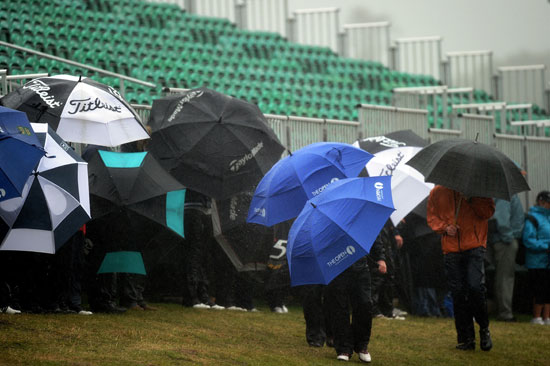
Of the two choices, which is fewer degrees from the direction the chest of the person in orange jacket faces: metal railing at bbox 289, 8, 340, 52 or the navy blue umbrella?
the navy blue umbrella

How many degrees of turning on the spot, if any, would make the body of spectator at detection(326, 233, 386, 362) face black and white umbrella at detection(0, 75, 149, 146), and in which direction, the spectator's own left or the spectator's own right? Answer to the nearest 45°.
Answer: approximately 135° to the spectator's own right

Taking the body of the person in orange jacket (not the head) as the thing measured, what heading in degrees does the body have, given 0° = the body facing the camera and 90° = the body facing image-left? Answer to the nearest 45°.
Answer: approximately 0°

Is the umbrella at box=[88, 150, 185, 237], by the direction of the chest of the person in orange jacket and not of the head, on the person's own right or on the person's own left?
on the person's own right

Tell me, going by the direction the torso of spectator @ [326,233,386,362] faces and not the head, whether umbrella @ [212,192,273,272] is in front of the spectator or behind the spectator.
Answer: behind

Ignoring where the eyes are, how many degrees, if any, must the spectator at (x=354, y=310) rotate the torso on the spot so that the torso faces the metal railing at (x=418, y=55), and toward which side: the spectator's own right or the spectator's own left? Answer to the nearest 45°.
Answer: approximately 135° to the spectator's own left

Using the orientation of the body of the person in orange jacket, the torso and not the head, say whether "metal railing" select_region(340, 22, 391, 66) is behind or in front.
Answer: behind

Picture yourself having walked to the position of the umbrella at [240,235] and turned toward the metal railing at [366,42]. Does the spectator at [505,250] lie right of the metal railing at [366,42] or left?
right

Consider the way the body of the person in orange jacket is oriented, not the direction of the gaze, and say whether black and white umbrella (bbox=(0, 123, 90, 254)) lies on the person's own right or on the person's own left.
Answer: on the person's own right
